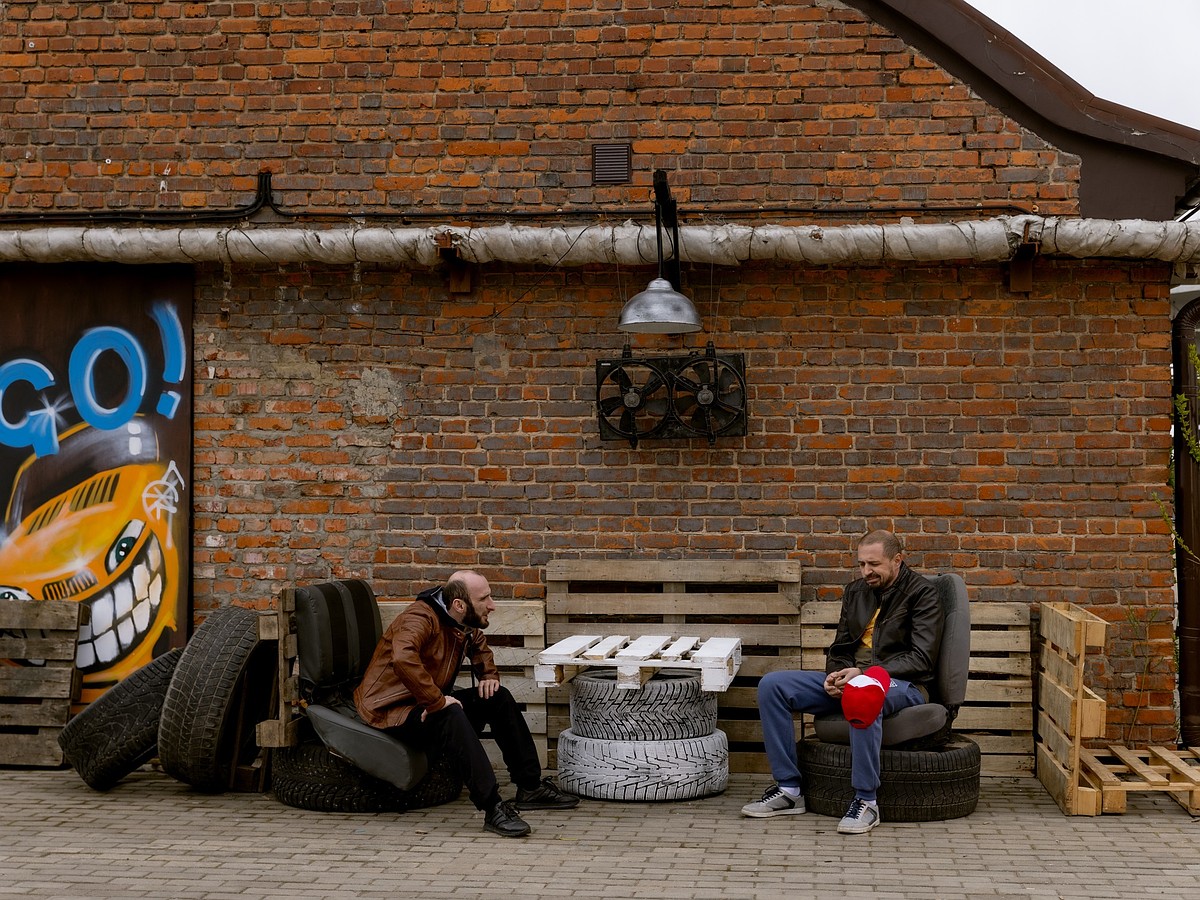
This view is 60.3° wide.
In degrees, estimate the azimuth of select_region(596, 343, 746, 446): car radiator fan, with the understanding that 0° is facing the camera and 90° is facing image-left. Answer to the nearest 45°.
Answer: approximately 0°

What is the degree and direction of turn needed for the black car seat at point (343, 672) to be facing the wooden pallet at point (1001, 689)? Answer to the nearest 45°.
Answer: approximately 45° to its left

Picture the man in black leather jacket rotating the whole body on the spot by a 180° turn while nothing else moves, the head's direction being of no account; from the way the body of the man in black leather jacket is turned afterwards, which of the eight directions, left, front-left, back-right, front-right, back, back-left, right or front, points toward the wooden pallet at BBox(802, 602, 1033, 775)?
front

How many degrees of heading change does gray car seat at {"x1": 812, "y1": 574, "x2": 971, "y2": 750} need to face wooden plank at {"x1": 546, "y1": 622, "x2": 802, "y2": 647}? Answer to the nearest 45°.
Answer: approximately 45° to its right

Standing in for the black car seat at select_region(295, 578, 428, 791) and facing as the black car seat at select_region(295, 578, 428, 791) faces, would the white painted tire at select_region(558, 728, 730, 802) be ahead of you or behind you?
ahead

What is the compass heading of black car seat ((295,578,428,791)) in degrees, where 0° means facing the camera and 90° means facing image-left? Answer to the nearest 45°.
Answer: approximately 315°

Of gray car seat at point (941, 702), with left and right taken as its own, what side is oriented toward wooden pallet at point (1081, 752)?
back

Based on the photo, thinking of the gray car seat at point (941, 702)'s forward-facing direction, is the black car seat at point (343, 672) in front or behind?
in front

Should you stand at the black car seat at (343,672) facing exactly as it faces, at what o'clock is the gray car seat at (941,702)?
the gray car seat at (941,702) is roughly at 11 o'clock from the black car seat at (343,672).
